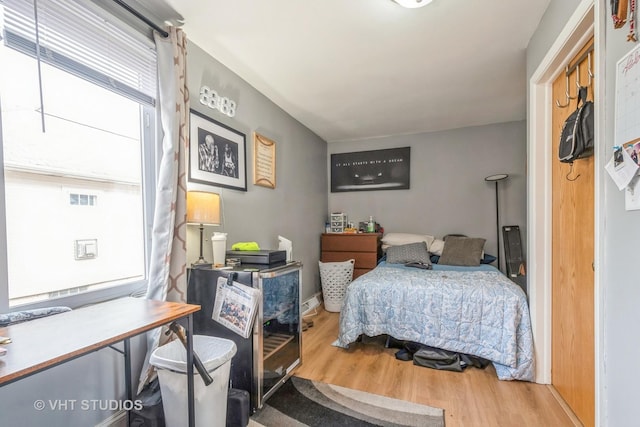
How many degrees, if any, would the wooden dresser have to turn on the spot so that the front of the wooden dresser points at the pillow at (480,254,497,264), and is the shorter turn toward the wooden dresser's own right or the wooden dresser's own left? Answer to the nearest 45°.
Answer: approximately 90° to the wooden dresser's own left

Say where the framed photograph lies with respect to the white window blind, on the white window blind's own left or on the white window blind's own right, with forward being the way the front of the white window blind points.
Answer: on the white window blind's own left

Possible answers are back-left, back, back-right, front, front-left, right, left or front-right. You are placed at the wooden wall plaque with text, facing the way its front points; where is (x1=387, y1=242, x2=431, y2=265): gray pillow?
front-left

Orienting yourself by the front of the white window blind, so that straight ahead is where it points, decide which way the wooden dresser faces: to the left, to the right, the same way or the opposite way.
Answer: to the right

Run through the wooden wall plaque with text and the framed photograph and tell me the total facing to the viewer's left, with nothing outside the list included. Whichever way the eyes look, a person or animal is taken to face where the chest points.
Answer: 0

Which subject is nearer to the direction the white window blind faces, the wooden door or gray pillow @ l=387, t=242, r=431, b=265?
the wooden door

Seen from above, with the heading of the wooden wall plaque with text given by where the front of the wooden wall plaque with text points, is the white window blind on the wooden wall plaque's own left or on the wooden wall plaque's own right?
on the wooden wall plaque's own right

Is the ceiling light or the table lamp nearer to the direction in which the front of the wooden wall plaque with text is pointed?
the ceiling light

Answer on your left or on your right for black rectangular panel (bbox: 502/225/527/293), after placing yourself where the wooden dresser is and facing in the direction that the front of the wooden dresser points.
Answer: on your left

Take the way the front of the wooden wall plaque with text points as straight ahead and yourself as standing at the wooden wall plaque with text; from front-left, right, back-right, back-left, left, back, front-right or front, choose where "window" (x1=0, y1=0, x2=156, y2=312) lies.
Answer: right

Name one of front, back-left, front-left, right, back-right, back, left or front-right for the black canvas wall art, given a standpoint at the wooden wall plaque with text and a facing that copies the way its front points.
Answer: left

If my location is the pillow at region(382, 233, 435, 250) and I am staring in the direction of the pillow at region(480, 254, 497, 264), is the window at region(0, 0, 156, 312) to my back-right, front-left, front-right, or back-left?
back-right
